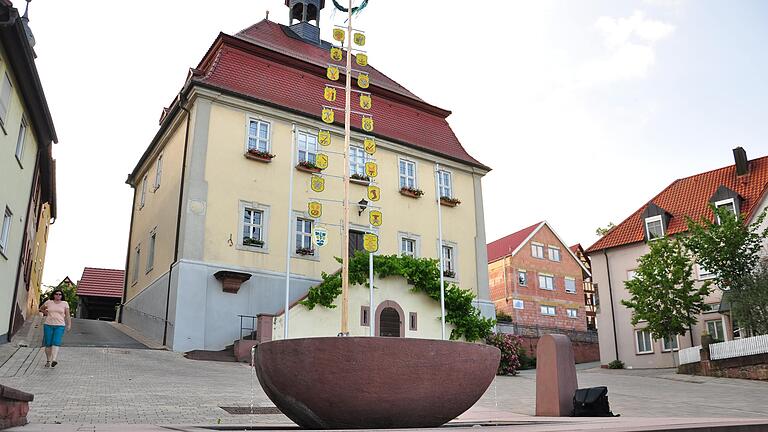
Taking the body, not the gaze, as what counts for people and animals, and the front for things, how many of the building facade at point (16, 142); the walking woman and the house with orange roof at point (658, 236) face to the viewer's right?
1

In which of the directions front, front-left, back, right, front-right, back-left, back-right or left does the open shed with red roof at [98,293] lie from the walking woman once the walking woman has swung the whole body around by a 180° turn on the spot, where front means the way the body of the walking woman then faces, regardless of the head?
front

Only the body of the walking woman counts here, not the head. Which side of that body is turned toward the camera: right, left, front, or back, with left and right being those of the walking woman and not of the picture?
front

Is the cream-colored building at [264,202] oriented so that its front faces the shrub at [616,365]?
no

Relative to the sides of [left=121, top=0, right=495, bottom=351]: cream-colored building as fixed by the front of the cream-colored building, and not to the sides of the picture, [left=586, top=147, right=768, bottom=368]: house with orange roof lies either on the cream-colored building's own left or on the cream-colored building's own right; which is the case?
on the cream-colored building's own left

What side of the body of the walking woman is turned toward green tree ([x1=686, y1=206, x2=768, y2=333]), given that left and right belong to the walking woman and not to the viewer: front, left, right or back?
left

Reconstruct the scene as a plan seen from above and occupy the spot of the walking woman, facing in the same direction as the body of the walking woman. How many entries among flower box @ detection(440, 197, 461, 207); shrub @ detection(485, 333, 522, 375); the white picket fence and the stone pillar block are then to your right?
0

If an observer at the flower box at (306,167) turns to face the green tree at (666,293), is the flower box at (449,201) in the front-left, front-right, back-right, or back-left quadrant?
front-left

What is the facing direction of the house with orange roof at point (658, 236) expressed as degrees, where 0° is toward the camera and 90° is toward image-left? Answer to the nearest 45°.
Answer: approximately 45°

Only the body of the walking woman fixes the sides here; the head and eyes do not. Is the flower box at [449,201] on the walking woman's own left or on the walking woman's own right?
on the walking woman's own left

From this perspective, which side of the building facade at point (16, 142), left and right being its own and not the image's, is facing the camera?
right

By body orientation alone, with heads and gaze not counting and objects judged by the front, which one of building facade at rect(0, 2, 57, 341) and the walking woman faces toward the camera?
the walking woman

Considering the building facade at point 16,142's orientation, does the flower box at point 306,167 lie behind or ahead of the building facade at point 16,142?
ahead

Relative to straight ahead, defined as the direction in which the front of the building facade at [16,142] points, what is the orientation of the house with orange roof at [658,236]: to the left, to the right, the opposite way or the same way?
the opposite way

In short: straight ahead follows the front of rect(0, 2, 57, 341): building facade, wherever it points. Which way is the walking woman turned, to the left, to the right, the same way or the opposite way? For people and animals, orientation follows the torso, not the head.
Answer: to the right

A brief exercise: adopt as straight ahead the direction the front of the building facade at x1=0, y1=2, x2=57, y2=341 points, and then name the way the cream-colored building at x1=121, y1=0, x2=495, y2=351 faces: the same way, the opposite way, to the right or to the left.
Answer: to the right

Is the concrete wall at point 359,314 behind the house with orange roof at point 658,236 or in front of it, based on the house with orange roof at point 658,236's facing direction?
in front

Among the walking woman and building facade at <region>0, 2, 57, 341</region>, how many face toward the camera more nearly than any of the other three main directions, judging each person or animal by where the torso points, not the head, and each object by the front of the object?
1

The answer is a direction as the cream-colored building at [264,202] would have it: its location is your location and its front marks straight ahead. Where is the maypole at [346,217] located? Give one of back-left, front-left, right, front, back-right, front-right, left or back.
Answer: front-right
